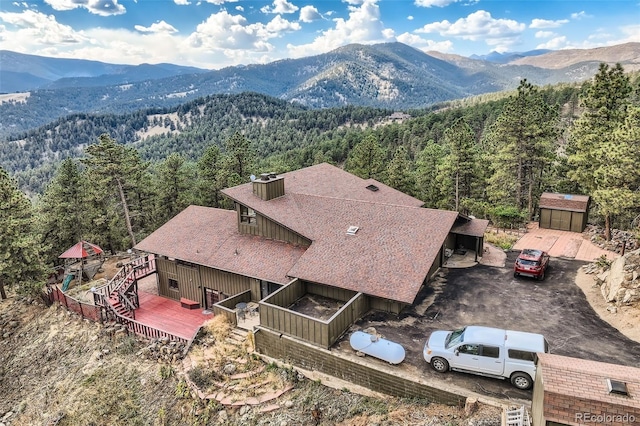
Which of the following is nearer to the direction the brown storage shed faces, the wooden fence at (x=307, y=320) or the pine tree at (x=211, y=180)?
the wooden fence

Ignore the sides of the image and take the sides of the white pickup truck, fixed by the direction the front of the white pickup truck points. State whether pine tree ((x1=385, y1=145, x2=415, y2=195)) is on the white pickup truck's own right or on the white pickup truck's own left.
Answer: on the white pickup truck's own right

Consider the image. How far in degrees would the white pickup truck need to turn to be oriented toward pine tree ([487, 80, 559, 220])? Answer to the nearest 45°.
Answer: approximately 90° to its right

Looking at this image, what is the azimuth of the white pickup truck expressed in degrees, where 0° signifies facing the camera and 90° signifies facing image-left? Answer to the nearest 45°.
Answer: approximately 90°

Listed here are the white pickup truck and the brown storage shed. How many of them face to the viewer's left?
1

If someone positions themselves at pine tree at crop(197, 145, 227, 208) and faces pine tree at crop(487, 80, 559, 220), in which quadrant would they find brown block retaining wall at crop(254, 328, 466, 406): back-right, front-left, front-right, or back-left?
front-right

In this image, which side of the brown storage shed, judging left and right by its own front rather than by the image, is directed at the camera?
front

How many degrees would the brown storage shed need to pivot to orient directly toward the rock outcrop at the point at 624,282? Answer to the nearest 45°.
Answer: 0° — it already faces it

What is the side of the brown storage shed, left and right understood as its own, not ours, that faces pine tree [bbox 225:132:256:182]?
right

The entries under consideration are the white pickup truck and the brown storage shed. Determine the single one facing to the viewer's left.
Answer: the white pickup truck

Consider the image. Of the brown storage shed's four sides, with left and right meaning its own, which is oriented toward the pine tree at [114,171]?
right

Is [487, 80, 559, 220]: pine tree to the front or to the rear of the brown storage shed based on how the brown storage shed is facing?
to the rear

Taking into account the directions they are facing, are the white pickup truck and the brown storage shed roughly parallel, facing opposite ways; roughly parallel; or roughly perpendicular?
roughly perpendicular

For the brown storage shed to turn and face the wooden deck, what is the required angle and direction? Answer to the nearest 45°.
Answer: approximately 45° to its right

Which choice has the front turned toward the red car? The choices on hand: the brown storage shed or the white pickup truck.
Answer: the brown storage shed
